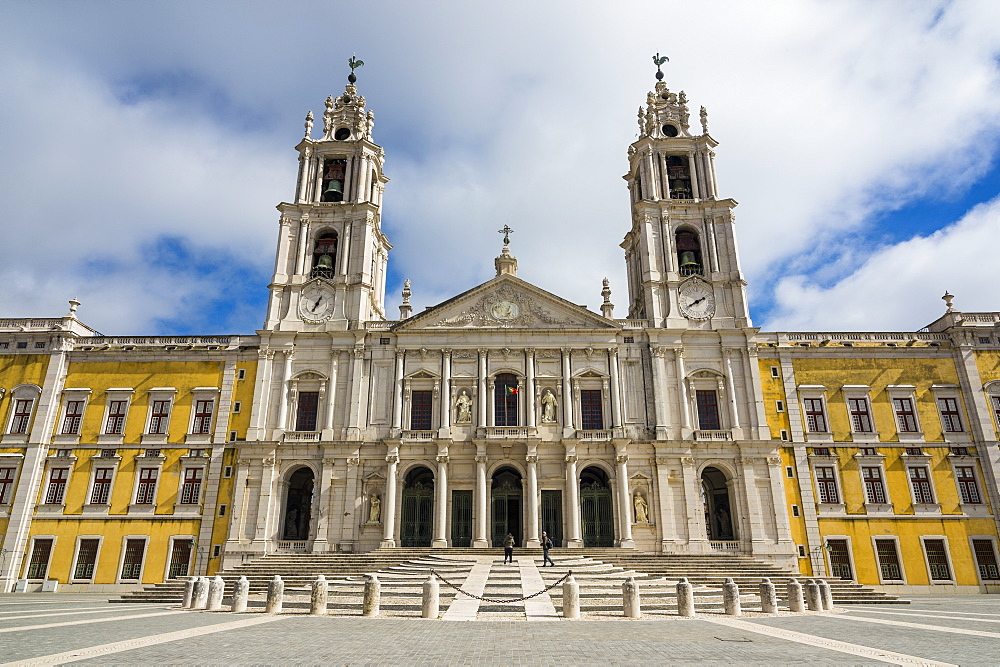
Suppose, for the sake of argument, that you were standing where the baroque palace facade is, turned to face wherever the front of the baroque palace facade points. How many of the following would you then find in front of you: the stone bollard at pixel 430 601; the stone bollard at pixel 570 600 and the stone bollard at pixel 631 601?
3

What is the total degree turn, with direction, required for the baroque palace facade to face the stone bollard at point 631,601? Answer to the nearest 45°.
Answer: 0° — it already faces it

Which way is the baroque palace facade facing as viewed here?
toward the camera

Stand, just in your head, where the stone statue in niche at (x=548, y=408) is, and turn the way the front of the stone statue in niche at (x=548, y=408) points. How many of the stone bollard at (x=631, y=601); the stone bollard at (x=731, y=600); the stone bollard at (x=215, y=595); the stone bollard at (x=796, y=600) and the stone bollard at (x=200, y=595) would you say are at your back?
0

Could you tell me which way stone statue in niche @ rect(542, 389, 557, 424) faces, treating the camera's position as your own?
facing the viewer

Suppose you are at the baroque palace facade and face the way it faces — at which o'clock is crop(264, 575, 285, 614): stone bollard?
The stone bollard is roughly at 1 o'clock from the baroque palace facade.

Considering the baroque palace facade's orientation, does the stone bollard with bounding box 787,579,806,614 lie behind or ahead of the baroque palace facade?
ahead

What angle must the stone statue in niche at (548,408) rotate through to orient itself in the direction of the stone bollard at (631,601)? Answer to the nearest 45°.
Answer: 0° — it already faces it

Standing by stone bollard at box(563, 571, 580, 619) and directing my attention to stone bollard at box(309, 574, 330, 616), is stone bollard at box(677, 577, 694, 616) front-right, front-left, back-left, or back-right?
back-right

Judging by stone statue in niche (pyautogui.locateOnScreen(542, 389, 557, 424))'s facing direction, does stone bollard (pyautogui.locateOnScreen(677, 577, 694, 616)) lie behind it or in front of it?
in front

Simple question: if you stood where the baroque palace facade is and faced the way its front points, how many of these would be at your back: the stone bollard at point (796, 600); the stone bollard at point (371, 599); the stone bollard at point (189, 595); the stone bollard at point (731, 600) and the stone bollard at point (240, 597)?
0
